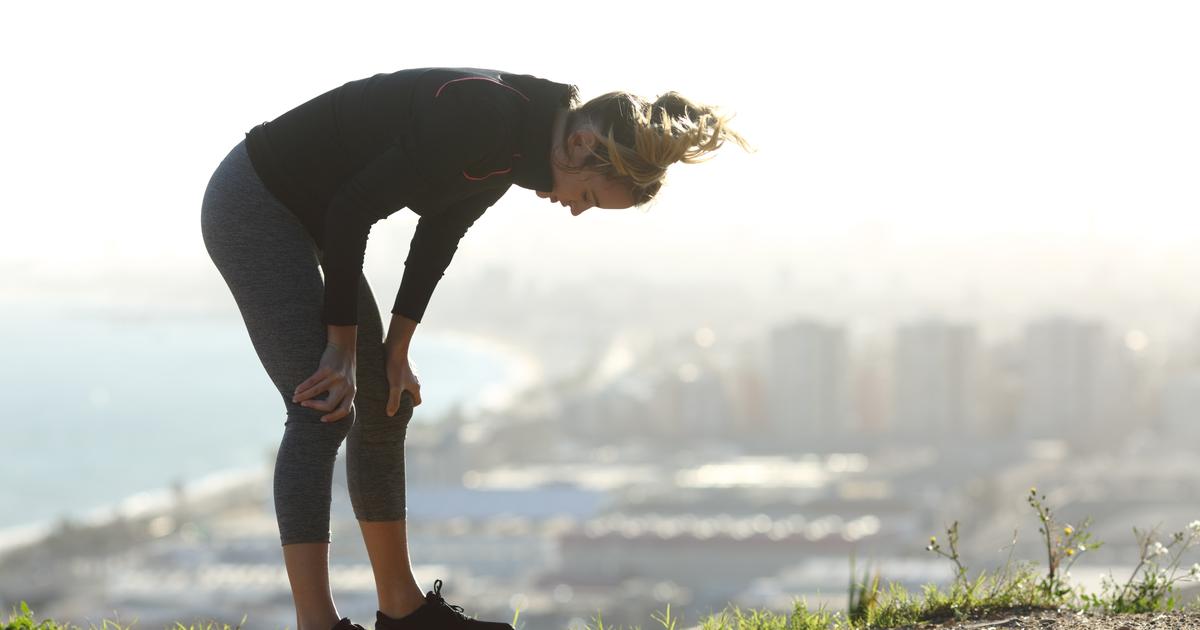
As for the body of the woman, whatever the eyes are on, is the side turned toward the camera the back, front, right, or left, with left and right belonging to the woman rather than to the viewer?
right

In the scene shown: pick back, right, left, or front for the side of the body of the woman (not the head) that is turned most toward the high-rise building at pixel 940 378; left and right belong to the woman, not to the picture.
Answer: left

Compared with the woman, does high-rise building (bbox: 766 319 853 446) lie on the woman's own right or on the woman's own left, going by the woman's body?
on the woman's own left
